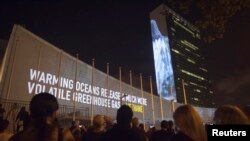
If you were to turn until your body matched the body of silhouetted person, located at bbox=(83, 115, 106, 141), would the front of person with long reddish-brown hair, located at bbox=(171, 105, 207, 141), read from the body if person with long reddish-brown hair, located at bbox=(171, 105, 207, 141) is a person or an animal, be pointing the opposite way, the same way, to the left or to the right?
the same way

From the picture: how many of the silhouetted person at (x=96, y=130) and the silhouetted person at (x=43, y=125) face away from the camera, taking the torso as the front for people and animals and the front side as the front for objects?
2

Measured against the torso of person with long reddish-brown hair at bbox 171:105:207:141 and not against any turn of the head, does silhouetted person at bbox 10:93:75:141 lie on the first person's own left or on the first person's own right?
on the first person's own left

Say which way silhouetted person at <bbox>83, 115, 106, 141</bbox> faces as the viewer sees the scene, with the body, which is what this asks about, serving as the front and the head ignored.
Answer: away from the camera

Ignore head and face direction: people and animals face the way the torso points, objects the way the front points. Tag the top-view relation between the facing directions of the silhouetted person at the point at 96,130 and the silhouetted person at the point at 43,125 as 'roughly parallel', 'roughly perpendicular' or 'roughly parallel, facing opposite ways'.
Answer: roughly parallel

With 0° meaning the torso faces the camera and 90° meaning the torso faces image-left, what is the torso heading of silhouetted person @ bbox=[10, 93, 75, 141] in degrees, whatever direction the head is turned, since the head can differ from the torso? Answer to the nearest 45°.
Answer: approximately 180°

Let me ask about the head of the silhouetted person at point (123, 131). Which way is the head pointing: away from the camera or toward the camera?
away from the camera

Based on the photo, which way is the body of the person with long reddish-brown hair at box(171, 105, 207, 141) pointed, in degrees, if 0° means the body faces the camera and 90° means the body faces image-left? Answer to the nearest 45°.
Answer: approximately 135°
